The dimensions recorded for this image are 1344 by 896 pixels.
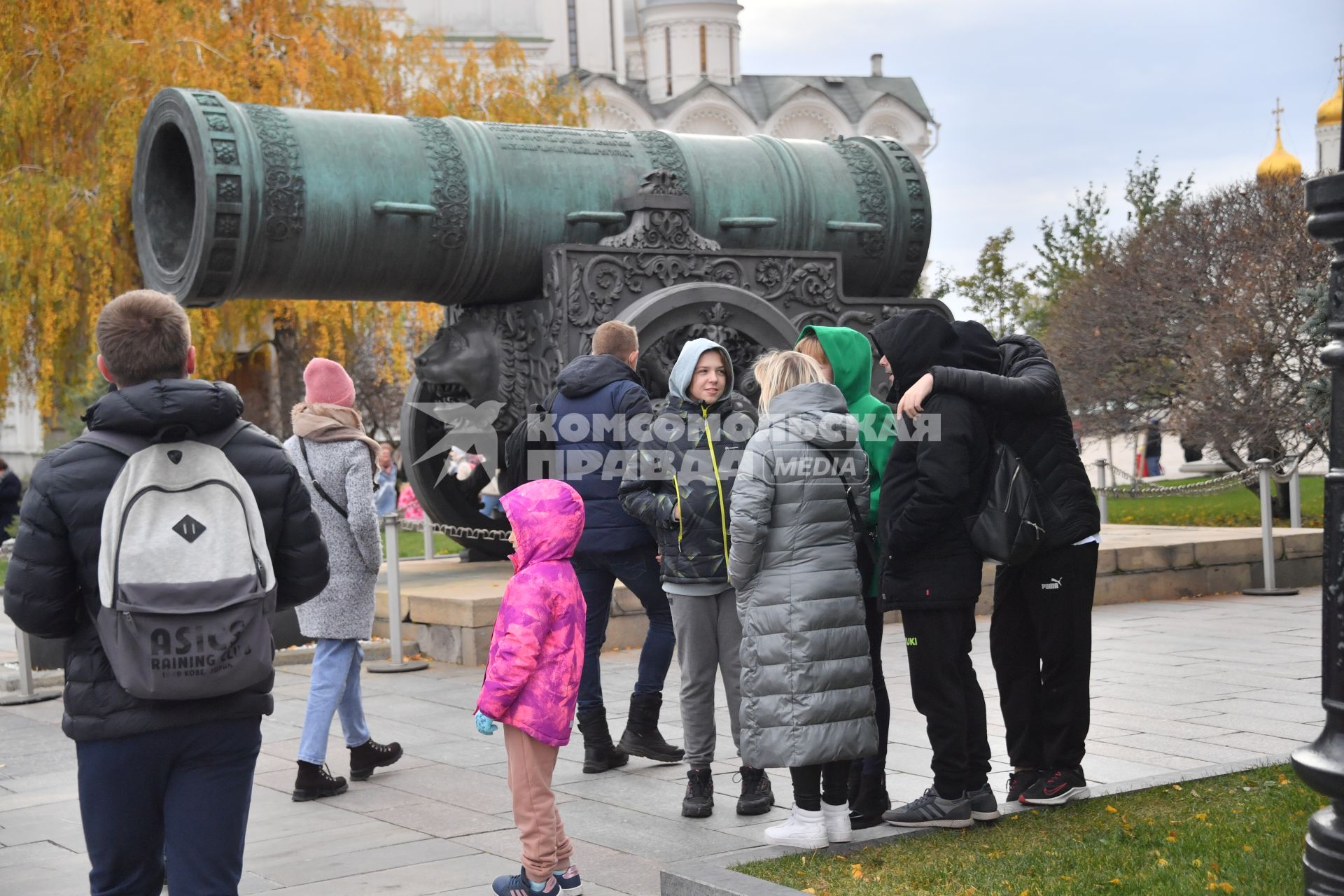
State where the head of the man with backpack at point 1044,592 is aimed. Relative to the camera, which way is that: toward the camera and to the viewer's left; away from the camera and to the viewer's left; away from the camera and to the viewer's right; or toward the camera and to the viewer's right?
away from the camera and to the viewer's left

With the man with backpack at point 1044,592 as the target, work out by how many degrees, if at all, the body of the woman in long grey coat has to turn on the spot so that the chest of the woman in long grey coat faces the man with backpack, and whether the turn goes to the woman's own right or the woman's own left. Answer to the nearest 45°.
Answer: approximately 90° to the woman's own right

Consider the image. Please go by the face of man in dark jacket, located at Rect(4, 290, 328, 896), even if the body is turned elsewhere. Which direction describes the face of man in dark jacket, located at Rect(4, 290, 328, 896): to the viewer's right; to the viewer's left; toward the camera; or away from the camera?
away from the camera

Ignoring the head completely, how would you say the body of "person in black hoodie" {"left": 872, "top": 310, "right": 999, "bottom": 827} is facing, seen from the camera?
to the viewer's left

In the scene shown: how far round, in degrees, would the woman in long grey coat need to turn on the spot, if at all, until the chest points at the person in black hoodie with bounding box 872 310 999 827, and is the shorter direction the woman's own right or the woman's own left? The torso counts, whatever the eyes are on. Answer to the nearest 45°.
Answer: approximately 90° to the woman's own right

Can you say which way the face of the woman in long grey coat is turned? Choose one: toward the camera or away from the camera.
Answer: away from the camera

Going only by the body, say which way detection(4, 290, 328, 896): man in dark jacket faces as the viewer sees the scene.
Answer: away from the camera

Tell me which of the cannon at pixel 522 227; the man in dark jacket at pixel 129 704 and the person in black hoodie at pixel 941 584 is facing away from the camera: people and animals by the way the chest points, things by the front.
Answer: the man in dark jacket

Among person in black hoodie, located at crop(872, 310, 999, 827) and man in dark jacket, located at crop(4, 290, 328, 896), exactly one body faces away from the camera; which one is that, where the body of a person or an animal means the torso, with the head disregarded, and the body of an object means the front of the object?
the man in dark jacket

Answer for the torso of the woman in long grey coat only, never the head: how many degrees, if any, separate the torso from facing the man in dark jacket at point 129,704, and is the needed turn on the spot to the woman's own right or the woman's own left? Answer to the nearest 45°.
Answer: approximately 90° to the woman's own left

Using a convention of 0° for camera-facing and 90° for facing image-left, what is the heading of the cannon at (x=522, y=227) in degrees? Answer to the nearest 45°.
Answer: approximately 45°

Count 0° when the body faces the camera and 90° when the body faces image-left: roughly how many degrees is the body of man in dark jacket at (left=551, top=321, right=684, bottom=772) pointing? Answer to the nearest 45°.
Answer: approximately 225°

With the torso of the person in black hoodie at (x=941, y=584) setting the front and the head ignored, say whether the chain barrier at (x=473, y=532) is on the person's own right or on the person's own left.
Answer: on the person's own right

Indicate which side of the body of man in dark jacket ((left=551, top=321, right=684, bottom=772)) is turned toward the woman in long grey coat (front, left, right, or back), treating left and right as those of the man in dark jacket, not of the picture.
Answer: right
